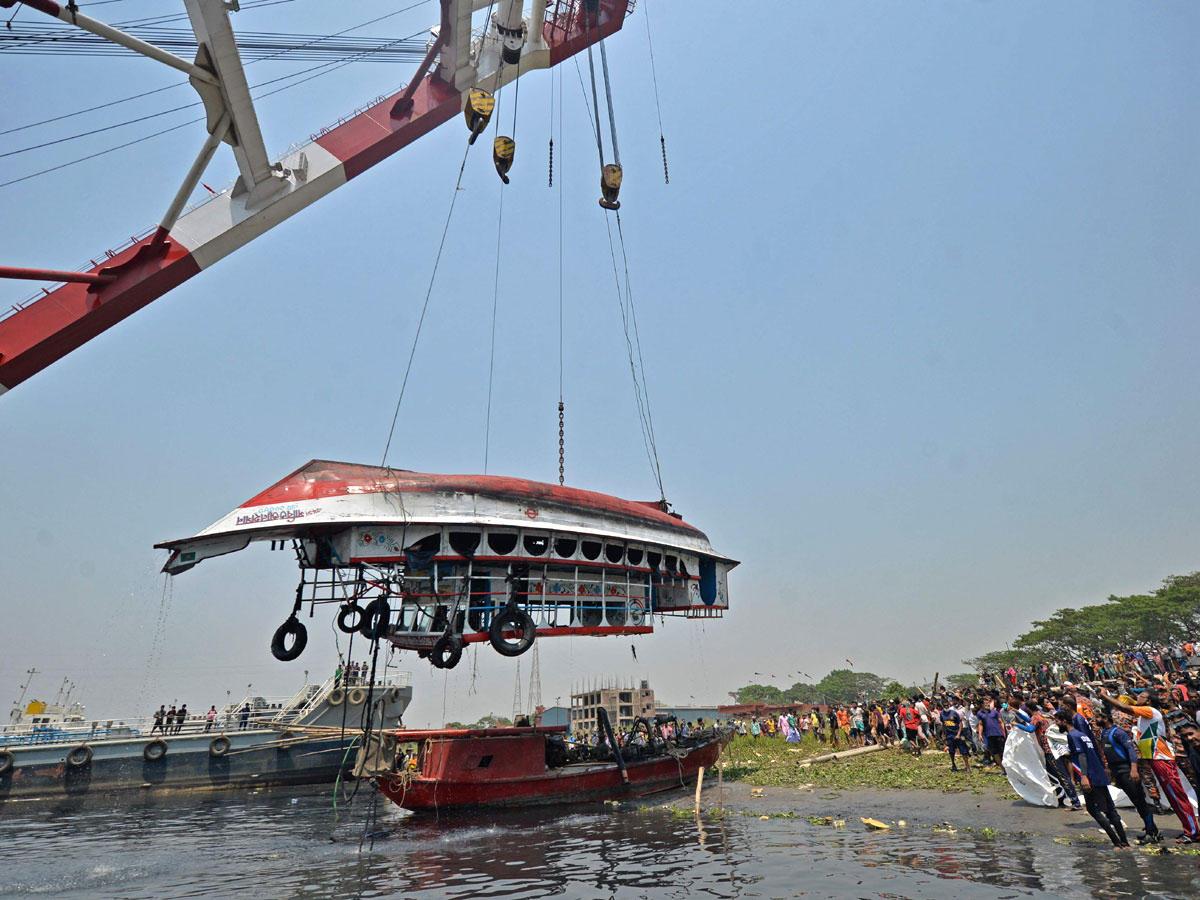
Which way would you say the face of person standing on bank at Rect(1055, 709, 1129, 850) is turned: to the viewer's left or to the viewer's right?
to the viewer's left

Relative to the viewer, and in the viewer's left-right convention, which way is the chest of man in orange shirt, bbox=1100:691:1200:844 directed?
facing to the left of the viewer

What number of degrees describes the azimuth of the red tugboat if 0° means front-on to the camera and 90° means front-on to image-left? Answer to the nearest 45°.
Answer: approximately 270°

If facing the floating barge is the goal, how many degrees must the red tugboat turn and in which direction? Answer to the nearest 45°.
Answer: approximately 135° to its left

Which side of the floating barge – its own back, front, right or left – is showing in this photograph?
right

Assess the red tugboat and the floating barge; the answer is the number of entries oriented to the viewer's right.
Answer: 2

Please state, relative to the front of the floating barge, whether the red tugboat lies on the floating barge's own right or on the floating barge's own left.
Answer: on the floating barge's own right

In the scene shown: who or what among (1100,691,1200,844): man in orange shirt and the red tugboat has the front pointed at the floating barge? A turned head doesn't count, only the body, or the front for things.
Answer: the man in orange shirt

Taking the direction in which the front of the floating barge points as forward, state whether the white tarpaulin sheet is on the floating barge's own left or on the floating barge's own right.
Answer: on the floating barge's own right

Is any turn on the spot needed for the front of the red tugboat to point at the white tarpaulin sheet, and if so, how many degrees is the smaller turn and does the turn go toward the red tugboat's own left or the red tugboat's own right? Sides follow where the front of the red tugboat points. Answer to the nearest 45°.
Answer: approximately 45° to the red tugboat's own right
